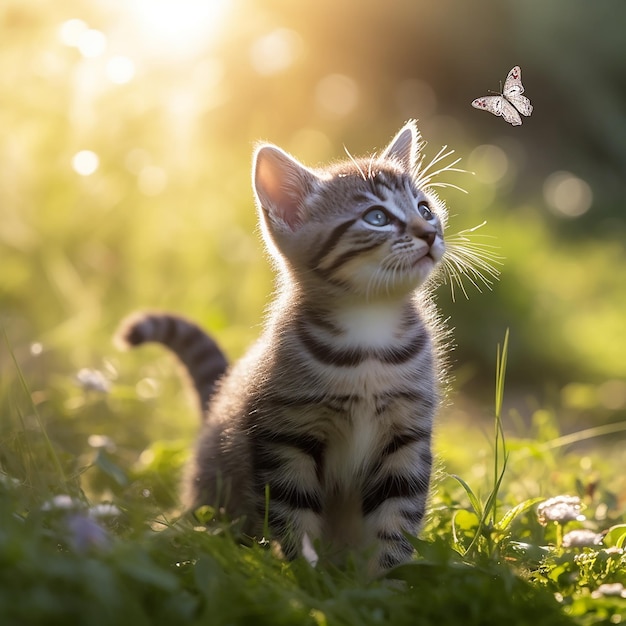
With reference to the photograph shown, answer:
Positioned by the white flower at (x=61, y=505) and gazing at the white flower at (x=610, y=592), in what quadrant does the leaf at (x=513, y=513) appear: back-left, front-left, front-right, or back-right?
front-left

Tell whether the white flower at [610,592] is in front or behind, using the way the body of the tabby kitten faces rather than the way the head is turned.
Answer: in front

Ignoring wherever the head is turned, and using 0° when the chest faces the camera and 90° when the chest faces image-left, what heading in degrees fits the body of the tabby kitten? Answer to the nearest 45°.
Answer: approximately 315°
